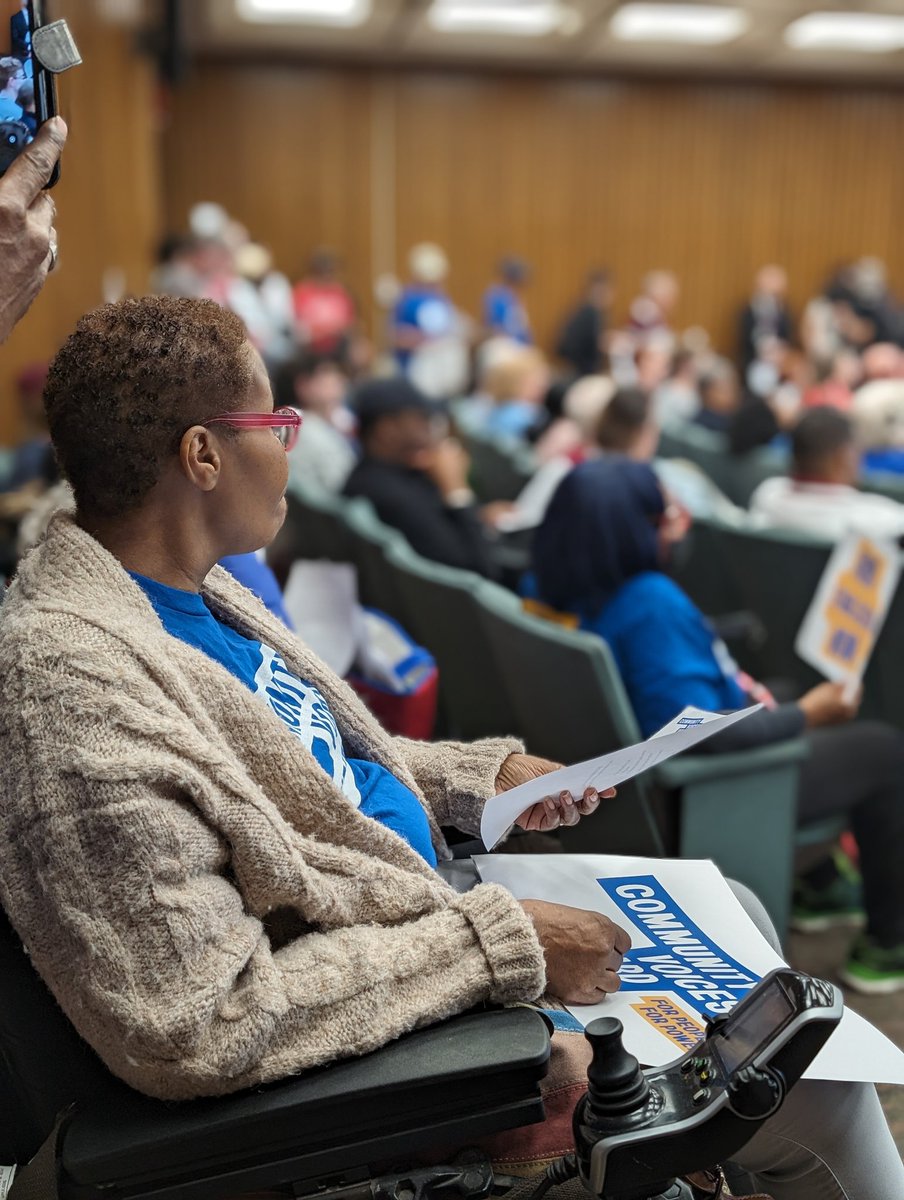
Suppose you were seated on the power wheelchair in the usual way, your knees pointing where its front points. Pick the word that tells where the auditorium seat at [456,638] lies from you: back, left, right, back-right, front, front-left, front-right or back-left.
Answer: left

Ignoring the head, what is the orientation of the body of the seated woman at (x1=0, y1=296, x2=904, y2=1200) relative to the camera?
to the viewer's right

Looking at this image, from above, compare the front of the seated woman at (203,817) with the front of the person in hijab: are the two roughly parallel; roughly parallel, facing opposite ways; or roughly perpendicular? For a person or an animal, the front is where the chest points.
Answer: roughly parallel

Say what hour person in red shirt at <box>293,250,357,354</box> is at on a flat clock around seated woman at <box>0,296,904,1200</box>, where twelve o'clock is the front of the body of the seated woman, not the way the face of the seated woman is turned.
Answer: The person in red shirt is roughly at 9 o'clock from the seated woman.

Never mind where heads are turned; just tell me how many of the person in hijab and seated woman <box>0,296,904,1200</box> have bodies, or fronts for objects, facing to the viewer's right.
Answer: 2

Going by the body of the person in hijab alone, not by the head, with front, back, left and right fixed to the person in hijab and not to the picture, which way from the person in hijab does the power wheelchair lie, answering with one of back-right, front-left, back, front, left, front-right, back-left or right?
right

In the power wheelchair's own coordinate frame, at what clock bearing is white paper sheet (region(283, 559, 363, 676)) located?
The white paper sheet is roughly at 9 o'clock from the power wheelchair.

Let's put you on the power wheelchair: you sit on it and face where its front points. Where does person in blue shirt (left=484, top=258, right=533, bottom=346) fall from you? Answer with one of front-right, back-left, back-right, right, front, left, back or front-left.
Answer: left

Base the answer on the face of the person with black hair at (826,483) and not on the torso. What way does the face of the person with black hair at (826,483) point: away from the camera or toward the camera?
away from the camera

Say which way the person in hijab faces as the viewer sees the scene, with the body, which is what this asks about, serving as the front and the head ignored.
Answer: to the viewer's right

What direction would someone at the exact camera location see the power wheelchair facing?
facing to the right of the viewer

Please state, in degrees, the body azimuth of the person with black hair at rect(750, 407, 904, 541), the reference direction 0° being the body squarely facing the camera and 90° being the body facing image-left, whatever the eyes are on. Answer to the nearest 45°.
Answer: approximately 225°

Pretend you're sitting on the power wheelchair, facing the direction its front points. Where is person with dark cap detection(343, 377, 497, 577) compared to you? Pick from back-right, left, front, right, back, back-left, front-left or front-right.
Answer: left

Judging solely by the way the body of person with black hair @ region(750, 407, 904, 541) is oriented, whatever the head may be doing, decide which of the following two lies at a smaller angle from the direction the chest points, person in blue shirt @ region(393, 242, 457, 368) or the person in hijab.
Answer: the person in blue shirt
